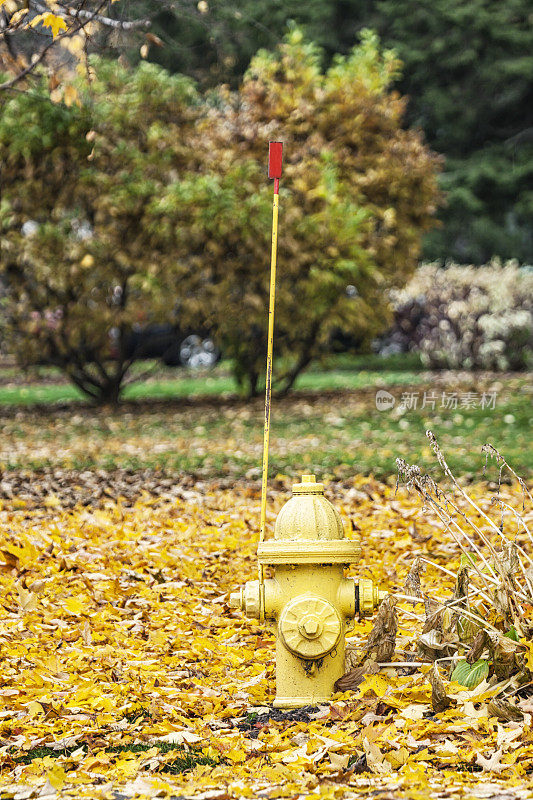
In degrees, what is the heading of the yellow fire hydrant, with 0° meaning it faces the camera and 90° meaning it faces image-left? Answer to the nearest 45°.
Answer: approximately 0°

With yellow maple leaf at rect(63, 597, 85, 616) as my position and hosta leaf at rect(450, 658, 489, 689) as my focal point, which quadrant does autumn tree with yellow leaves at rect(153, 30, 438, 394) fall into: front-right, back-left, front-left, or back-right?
back-left

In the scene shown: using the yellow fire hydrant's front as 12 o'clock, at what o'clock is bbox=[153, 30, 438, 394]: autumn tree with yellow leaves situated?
The autumn tree with yellow leaves is roughly at 6 o'clock from the yellow fire hydrant.

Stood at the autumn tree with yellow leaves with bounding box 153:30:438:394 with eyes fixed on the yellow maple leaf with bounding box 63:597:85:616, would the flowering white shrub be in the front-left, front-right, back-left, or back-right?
back-left

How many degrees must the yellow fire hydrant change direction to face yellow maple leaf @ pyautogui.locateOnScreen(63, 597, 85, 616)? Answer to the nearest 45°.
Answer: approximately 135° to its right

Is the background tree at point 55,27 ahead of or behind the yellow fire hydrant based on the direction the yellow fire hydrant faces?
behind

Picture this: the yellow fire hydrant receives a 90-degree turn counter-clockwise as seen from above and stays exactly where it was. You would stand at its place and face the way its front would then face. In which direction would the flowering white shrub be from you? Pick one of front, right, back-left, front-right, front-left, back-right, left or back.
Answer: left

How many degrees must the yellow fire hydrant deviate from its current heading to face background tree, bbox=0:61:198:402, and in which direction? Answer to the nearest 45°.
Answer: approximately 180°
